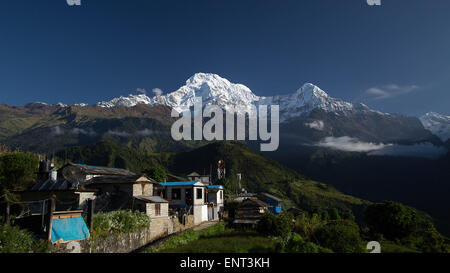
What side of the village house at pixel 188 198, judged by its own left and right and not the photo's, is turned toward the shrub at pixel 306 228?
left

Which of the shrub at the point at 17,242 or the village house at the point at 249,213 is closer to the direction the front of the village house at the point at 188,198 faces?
the shrub

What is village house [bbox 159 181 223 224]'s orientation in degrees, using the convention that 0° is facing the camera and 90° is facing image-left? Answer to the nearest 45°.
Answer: approximately 45°

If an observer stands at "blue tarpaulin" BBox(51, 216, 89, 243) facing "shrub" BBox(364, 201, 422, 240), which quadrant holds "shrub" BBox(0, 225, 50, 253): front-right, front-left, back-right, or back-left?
back-right

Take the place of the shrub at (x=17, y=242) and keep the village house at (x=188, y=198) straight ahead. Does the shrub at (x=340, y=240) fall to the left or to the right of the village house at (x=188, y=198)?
right

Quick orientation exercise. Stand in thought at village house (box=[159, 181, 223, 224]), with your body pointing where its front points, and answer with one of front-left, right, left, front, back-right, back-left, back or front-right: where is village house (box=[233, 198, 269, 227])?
left
